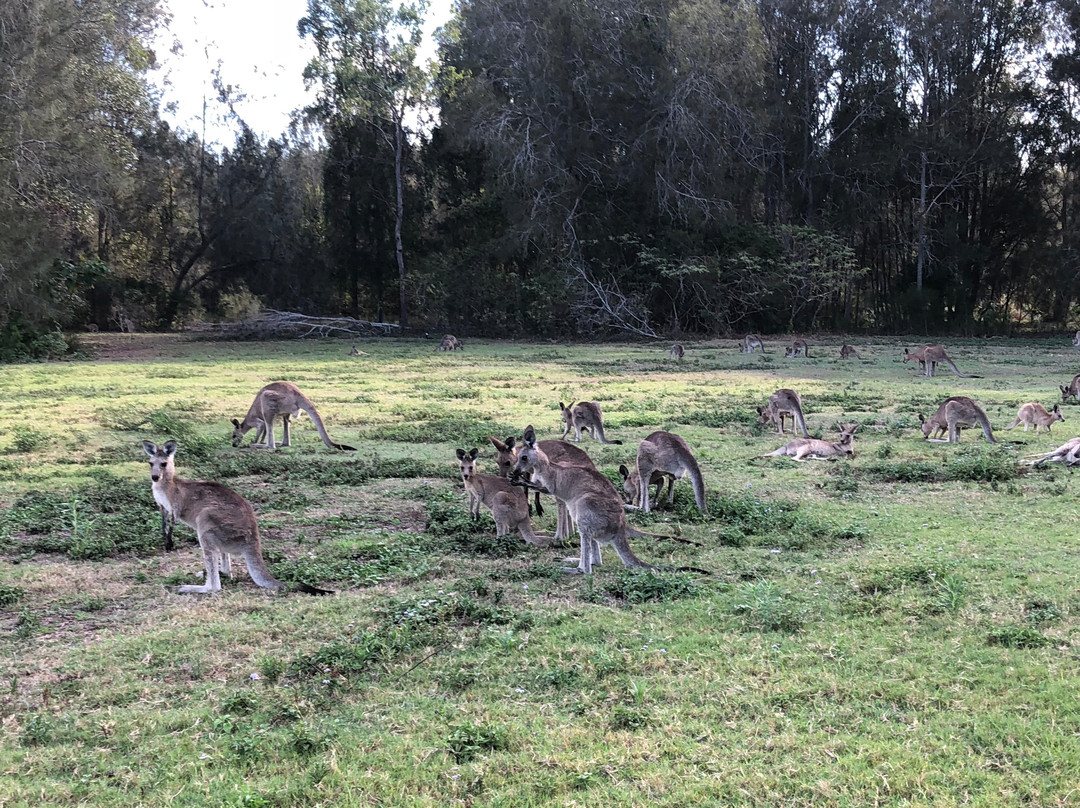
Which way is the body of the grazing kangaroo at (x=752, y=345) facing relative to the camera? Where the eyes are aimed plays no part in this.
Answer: to the viewer's left

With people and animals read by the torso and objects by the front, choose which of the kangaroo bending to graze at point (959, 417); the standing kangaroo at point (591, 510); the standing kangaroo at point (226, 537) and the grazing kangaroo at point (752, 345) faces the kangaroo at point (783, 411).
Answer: the kangaroo bending to graze

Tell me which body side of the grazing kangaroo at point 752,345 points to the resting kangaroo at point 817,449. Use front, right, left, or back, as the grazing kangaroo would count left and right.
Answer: left

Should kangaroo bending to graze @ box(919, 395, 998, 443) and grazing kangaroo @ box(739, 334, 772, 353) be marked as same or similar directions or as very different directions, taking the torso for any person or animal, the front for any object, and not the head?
same or similar directions

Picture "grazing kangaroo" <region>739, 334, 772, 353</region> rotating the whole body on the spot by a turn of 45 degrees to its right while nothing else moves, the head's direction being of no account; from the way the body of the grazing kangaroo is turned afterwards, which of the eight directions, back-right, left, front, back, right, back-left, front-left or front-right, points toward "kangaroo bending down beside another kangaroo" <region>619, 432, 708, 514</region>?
back-left

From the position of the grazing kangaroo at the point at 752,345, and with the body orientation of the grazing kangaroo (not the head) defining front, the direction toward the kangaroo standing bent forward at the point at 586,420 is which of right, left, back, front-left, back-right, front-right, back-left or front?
left

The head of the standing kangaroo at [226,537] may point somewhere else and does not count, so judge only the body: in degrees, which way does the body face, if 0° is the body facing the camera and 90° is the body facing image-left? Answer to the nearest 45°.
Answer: approximately 90°

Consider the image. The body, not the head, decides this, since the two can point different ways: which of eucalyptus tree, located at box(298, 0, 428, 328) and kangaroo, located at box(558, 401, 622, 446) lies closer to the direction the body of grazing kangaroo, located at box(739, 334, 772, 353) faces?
the eucalyptus tree

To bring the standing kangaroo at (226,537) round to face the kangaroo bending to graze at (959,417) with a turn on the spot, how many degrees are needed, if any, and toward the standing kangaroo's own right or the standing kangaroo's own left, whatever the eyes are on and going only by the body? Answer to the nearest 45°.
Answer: approximately 180°

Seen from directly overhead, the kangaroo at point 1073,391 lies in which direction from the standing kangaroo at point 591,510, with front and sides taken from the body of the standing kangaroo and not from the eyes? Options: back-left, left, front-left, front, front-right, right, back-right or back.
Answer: back-right

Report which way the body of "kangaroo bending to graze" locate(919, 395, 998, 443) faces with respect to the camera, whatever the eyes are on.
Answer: to the viewer's left

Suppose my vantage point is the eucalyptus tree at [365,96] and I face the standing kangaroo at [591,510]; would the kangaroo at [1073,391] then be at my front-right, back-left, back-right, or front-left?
front-left

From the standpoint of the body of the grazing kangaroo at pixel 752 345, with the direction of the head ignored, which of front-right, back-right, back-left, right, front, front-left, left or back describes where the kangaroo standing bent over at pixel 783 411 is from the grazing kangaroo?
left
